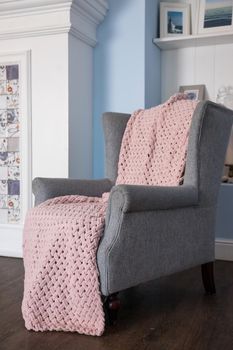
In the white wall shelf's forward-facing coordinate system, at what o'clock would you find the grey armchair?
The grey armchair is roughly at 12 o'clock from the white wall shelf.

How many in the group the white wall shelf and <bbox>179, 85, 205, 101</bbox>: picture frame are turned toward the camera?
2

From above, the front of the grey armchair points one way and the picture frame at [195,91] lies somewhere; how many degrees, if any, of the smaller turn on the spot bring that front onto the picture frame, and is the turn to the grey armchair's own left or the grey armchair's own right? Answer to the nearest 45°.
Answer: approximately 135° to the grey armchair's own right

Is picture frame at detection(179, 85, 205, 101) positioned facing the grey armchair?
yes

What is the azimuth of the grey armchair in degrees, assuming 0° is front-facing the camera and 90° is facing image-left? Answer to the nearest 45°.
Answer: approximately 45°

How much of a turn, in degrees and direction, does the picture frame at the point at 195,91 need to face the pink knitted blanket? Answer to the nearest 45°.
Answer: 0° — it already faces it

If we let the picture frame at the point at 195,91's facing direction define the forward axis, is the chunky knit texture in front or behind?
in front

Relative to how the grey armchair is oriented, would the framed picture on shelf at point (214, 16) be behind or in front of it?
behind

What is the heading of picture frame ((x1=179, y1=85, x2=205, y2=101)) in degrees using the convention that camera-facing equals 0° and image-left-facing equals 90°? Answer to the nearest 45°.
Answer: approximately 0°
